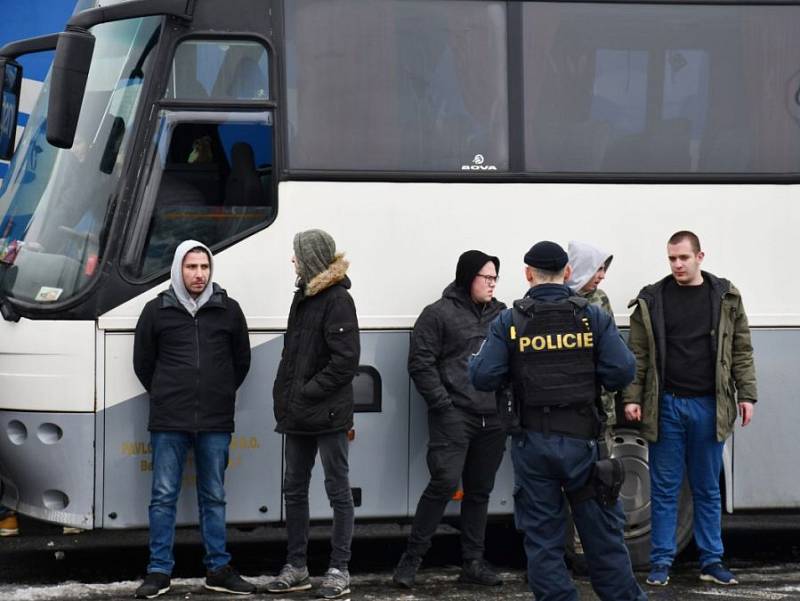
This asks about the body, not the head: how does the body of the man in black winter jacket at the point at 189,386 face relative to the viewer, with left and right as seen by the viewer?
facing the viewer

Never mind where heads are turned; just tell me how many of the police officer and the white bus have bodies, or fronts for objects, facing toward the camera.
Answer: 0

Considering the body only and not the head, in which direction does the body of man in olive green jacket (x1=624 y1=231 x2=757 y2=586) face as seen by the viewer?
toward the camera

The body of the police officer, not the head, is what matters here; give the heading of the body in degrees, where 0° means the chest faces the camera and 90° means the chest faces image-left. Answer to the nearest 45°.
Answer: approximately 180°

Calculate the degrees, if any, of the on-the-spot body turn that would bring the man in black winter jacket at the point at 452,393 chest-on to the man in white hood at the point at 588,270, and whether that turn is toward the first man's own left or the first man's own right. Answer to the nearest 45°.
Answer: approximately 45° to the first man's own left

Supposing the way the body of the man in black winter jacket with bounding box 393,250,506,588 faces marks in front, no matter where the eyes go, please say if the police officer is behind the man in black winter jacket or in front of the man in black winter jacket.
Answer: in front

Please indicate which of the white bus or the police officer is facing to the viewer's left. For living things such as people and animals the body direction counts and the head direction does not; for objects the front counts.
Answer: the white bus

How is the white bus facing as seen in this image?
to the viewer's left

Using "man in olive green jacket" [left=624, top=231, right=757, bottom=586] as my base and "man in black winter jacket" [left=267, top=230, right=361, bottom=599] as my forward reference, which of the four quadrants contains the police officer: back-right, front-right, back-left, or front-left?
front-left

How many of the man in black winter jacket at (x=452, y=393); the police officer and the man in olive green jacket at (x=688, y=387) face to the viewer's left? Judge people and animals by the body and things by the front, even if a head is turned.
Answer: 0
